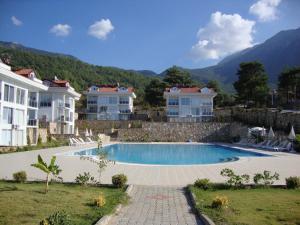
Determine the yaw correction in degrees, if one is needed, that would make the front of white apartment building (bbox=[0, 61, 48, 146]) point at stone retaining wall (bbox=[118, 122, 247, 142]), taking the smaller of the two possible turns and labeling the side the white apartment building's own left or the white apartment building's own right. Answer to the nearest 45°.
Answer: approximately 90° to the white apartment building's own left

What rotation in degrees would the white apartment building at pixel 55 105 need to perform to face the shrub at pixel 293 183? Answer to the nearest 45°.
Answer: approximately 45° to its right

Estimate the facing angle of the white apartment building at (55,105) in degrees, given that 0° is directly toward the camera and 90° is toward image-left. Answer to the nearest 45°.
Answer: approximately 315°

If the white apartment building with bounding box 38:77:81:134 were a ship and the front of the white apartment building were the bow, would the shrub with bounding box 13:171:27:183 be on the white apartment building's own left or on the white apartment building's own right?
on the white apartment building's own right

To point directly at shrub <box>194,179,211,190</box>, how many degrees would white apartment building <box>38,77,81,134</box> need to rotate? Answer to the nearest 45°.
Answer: approximately 45° to its right

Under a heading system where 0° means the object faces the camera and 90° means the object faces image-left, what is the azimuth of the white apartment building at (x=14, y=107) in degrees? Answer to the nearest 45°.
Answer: approximately 315°
